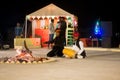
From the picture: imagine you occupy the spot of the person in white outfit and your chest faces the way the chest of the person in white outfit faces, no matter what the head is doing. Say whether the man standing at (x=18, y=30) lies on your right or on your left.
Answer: on your right

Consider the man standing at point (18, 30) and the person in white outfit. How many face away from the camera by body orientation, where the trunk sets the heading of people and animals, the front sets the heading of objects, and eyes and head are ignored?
0

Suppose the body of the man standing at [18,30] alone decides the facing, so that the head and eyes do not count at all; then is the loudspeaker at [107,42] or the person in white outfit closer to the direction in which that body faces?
the person in white outfit

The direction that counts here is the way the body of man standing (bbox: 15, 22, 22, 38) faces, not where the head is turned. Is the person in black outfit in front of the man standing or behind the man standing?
in front

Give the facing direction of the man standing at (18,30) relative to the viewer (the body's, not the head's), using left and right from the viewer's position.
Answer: facing the viewer

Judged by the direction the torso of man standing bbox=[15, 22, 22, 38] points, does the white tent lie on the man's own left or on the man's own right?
on the man's own left

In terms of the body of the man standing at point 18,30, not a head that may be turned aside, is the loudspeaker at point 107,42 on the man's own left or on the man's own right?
on the man's own left

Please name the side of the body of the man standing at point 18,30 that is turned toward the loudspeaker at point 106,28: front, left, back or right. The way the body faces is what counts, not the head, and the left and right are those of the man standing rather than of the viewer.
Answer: left

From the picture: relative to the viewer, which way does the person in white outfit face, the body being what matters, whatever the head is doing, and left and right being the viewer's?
facing the viewer and to the left of the viewer
